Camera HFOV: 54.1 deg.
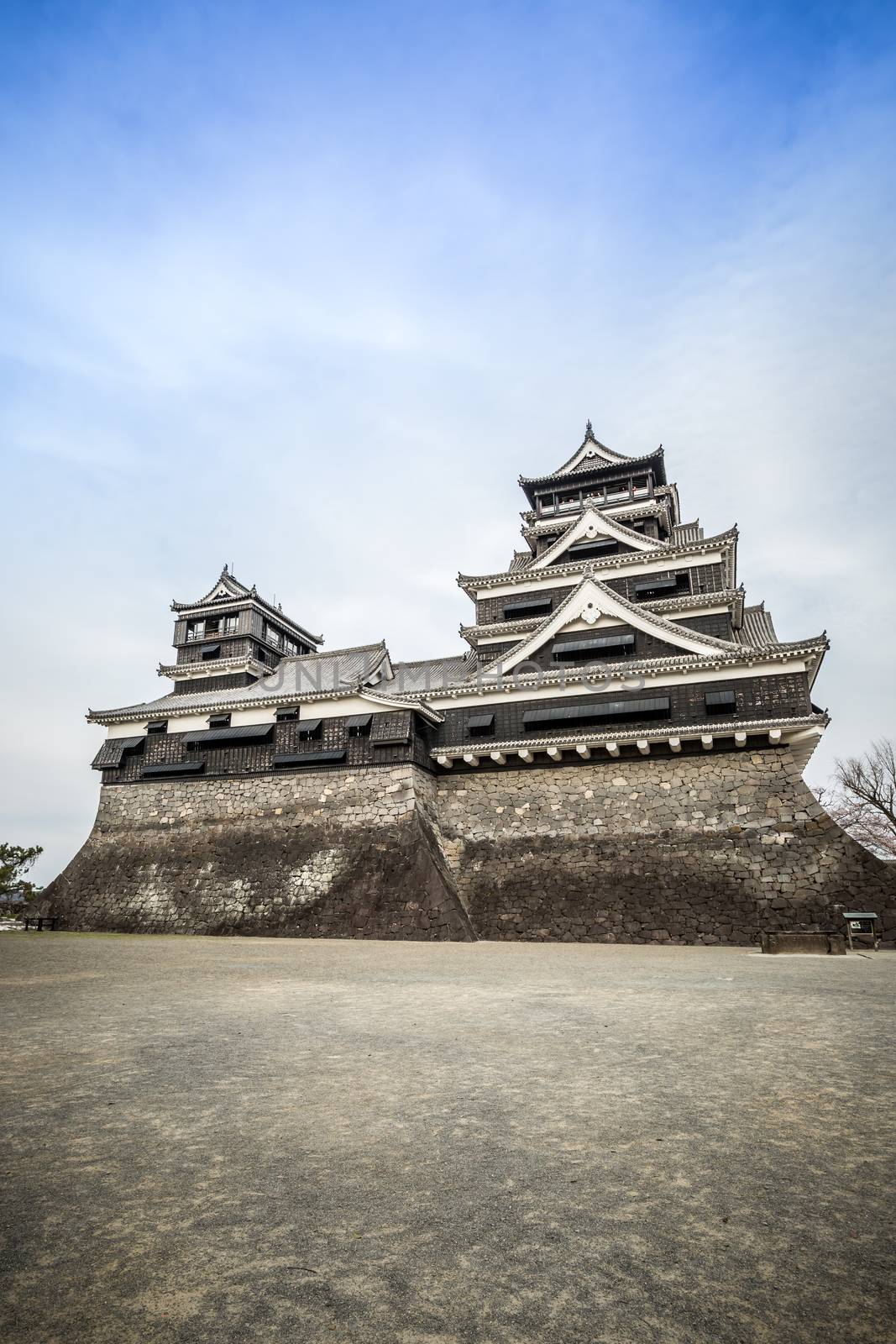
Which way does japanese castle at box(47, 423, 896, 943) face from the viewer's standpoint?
toward the camera

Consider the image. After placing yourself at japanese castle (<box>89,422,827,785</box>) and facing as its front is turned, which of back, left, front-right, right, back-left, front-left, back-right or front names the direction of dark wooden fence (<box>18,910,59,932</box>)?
right

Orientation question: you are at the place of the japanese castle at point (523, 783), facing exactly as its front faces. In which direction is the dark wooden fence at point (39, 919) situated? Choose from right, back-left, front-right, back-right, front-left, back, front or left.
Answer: right
